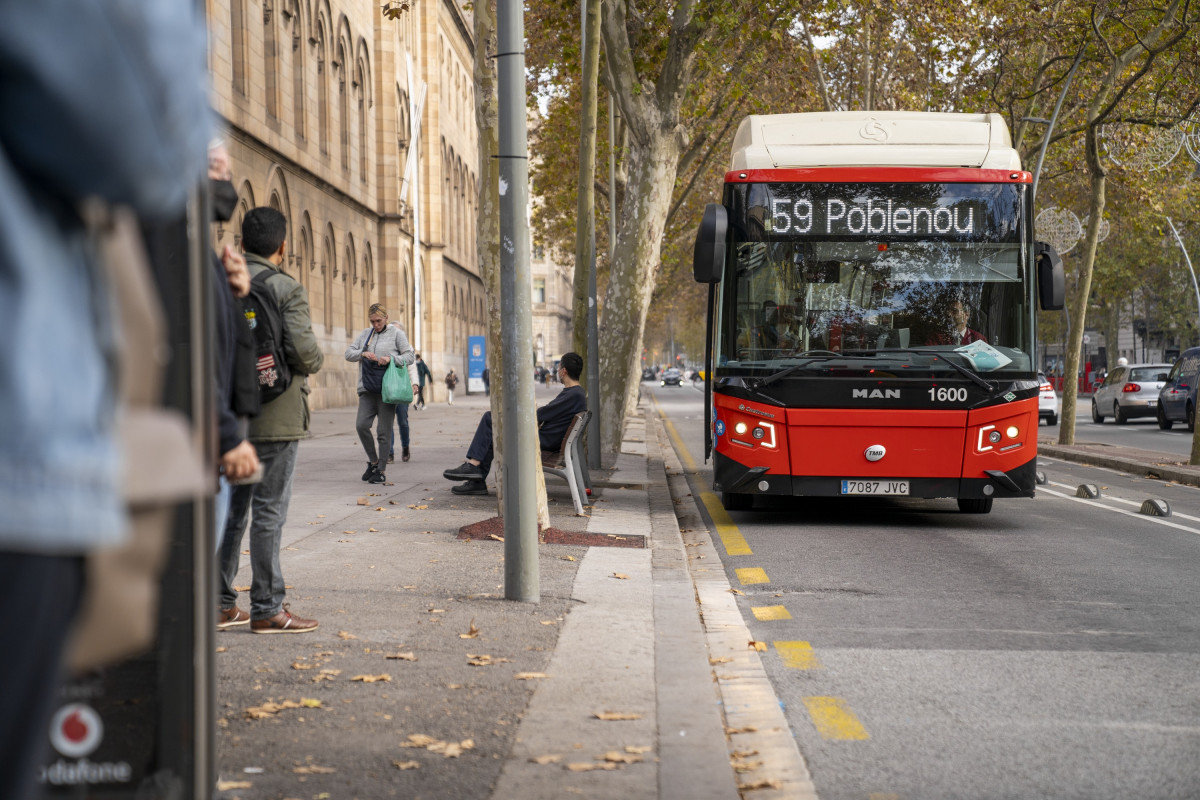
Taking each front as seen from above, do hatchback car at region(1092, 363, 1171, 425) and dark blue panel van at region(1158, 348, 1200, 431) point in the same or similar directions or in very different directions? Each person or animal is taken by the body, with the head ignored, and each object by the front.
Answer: same or similar directions

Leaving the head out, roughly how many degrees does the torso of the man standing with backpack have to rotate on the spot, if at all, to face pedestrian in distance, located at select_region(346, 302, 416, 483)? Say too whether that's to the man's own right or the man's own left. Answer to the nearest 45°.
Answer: approximately 45° to the man's own left

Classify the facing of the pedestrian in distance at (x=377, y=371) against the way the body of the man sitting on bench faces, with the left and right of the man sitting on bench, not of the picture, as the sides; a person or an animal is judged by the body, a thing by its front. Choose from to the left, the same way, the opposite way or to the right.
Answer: to the left

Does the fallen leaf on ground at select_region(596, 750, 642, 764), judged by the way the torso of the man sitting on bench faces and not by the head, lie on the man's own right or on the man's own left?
on the man's own left

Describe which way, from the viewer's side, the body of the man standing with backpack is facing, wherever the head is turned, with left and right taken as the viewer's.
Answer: facing away from the viewer and to the right of the viewer

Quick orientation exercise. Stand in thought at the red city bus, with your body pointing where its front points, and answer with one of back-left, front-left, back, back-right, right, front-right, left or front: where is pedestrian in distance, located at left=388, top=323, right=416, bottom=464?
back-right

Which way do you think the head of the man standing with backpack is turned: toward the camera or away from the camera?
away from the camera

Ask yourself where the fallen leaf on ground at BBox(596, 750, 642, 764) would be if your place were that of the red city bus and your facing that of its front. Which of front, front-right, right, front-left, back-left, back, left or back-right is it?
front

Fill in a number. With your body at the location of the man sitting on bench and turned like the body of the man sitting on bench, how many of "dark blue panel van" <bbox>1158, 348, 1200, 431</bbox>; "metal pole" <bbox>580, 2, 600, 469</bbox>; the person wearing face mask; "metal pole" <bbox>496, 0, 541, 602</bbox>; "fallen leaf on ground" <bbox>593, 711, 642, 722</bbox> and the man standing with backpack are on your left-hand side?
4

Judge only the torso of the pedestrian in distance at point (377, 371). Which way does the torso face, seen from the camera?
toward the camera

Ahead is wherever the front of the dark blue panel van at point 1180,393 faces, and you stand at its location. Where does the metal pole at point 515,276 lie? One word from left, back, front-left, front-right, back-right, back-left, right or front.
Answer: back-left

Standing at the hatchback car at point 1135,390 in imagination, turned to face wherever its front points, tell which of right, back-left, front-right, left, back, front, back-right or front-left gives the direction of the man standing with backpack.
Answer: back-left

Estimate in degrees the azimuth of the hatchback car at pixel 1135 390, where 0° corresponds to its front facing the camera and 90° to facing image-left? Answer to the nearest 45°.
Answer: approximately 135°

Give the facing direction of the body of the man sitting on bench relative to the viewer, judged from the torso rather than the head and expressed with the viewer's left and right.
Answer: facing to the left of the viewer
